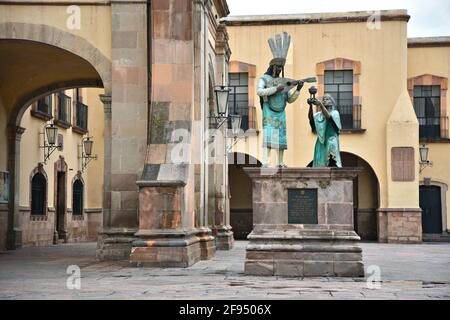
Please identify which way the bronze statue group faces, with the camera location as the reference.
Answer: facing the viewer

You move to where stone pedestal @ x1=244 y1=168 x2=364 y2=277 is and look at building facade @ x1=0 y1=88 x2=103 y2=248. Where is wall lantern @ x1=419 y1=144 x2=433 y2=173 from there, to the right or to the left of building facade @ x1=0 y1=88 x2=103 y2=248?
right

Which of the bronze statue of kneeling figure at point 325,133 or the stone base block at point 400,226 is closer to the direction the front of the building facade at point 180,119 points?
the bronze statue of kneeling figure

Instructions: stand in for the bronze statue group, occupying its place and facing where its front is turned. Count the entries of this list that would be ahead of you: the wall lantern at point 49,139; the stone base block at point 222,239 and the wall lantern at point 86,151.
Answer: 0

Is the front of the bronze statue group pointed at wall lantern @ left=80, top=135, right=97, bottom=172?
no

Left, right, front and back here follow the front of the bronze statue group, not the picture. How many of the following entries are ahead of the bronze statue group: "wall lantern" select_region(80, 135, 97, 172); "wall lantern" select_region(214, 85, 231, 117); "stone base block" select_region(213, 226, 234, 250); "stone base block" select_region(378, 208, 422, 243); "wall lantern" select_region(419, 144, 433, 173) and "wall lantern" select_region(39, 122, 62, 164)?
0

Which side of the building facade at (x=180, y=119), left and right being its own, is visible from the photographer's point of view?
front

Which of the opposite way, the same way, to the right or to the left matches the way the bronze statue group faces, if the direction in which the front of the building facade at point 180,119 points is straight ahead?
the same way

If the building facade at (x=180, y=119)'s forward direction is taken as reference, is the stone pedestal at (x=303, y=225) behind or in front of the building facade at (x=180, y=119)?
in front

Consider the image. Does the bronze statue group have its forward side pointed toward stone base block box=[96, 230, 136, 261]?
no

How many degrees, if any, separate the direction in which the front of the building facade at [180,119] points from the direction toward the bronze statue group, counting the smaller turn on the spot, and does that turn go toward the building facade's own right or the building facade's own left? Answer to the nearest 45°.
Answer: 0° — it already faces it

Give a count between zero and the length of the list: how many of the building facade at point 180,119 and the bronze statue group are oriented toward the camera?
2

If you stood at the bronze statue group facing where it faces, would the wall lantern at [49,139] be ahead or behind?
behind
